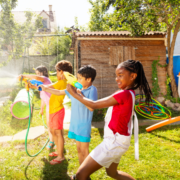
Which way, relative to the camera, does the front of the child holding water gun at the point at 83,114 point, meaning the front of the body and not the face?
to the viewer's left

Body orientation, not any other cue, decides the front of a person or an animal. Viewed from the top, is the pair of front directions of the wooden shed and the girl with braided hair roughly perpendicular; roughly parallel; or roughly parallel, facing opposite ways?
roughly perpendicular

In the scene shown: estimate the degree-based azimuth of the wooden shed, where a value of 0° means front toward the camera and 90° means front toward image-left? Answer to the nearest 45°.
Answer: approximately 0°

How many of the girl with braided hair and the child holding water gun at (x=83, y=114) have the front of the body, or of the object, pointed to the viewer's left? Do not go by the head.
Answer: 2

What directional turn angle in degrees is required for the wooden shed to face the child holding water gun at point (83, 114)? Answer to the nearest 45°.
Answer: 0° — it already faces them

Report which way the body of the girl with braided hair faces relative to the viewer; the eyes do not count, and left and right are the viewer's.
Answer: facing to the left of the viewer

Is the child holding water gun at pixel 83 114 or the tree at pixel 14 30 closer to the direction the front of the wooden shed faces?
the child holding water gun

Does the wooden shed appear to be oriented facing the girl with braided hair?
yes

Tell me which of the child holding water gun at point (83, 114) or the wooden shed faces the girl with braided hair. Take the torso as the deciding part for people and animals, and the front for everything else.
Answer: the wooden shed
